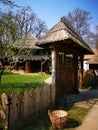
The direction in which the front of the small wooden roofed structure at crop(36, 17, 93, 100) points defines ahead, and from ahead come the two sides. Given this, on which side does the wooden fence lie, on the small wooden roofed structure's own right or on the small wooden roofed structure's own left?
on the small wooden roofed structure's own right

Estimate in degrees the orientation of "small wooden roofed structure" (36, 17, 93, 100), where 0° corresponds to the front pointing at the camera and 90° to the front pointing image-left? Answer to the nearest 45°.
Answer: approximately 315°
